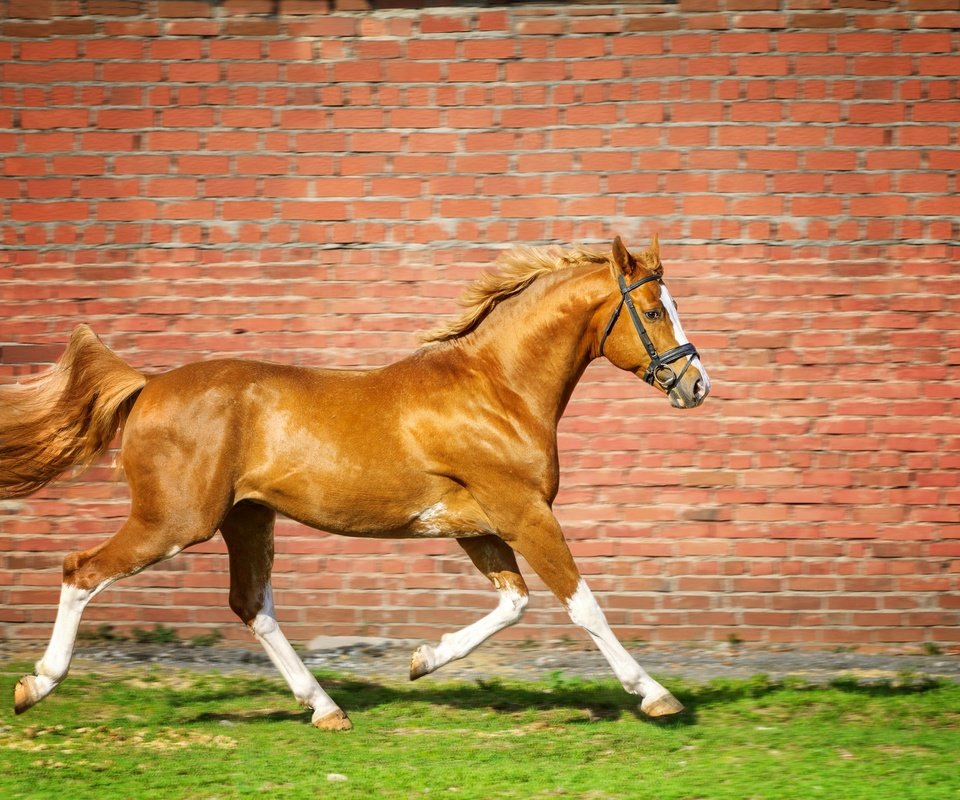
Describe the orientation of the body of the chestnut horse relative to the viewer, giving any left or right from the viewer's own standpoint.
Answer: facing to the right of the viewer
